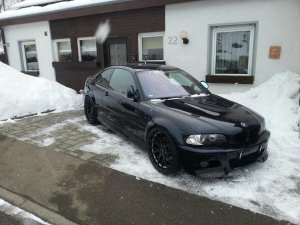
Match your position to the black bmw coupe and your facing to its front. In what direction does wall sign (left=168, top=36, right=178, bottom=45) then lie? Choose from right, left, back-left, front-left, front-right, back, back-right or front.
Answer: back-left

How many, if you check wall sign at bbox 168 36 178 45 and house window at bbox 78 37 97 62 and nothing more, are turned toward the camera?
2

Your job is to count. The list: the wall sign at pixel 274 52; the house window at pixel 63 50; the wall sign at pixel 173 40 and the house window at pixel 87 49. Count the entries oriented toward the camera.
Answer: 4

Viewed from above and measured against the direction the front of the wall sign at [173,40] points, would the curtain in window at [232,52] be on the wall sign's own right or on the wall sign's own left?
on the wall sign's own left

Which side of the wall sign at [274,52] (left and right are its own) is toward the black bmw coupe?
front

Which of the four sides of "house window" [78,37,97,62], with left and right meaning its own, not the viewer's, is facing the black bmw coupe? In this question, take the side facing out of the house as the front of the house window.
front

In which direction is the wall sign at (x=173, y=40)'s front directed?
toward the camera

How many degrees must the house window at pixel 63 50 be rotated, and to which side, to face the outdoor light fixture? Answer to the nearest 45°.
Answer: approximately 45° to its left

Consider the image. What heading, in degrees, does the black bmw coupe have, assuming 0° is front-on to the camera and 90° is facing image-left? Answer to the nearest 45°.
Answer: approximately 315°

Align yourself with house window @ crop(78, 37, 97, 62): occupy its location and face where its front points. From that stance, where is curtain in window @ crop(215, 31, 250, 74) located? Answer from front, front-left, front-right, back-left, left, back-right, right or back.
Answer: front-left

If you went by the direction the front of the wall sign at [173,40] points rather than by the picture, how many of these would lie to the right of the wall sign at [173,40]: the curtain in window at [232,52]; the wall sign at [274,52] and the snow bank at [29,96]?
1

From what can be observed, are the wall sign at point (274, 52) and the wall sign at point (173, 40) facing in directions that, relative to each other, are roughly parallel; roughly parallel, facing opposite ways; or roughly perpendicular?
roughly parallel

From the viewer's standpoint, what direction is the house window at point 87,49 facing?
toward the camera

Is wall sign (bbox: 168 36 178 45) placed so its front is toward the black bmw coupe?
yes

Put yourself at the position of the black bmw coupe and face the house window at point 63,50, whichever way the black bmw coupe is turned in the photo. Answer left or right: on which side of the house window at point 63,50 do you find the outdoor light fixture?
right

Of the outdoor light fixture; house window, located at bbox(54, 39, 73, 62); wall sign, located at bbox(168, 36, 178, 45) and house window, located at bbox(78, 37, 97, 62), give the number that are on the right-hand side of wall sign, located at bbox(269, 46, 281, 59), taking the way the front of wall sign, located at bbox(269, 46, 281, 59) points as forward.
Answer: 4

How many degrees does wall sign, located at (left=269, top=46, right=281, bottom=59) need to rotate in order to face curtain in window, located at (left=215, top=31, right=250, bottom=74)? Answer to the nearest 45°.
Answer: approximately 90° to its right
